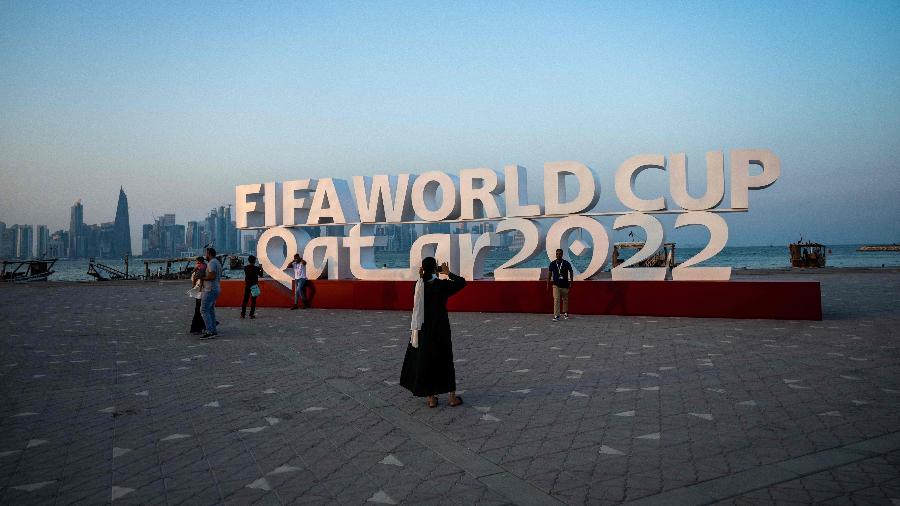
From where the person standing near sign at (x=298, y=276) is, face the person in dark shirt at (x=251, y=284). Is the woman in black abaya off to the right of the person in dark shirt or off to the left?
left

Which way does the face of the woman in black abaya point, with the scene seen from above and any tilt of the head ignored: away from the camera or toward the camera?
away from the camera

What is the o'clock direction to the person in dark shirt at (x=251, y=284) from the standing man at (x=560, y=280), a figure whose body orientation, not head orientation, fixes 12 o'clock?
The person in dark shirt is roughly at 3 o'clock from the standing man.

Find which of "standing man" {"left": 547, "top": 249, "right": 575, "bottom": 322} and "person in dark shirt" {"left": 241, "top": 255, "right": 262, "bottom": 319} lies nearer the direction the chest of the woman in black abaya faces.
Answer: the standing man

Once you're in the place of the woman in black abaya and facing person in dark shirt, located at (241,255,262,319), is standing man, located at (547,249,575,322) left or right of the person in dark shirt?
right

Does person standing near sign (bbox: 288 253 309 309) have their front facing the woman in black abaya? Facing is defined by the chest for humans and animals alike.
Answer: yes

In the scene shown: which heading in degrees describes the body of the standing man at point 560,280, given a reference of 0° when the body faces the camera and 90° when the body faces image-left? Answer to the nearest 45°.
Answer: approximately 0°

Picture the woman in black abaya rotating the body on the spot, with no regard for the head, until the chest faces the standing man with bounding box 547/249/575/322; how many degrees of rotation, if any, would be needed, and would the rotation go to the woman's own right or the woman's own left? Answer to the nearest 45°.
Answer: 0° — they already face them

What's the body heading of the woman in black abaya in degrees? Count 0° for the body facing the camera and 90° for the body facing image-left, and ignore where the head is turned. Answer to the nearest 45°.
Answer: approximately 225°

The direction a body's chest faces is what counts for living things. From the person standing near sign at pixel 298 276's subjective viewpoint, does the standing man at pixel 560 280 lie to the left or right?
on their left

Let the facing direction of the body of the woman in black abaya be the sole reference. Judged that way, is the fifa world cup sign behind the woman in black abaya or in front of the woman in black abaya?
in front

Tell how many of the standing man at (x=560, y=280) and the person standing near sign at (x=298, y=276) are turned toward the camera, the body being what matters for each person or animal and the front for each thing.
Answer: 2

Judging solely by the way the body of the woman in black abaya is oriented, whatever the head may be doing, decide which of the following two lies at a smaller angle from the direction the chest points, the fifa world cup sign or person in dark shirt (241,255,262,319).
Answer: the fifa world cup sign

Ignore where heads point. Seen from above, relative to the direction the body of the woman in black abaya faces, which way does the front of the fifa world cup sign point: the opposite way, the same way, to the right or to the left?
the opposite way
